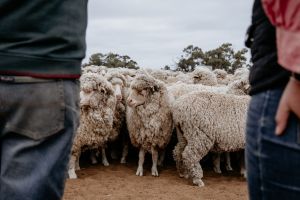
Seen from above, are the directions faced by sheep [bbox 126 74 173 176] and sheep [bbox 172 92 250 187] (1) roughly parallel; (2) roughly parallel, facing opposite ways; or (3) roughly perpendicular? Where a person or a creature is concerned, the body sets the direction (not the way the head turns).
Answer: roughly perpendicular

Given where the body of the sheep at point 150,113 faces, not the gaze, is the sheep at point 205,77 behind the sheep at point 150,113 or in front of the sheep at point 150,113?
behind

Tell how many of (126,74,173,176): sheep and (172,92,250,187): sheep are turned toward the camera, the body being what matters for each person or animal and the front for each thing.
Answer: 1
